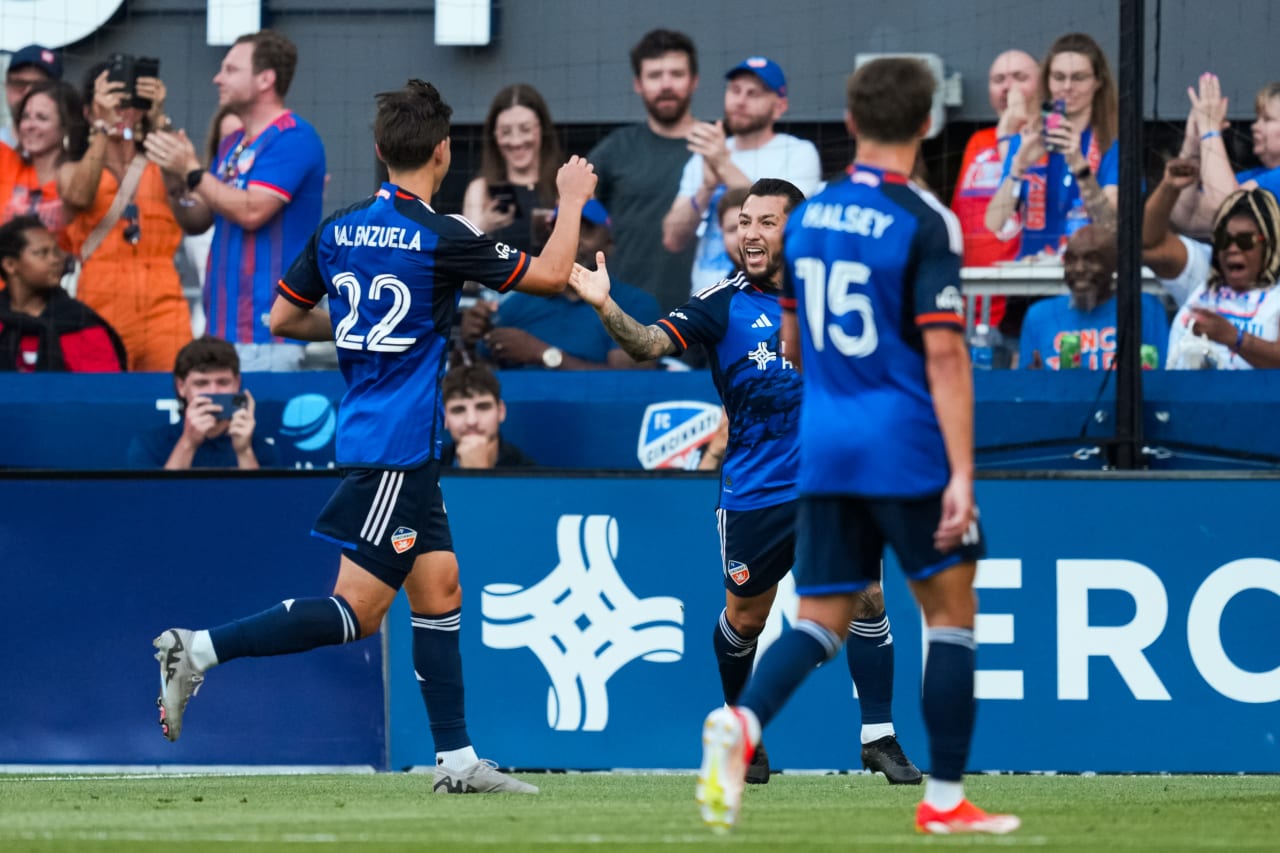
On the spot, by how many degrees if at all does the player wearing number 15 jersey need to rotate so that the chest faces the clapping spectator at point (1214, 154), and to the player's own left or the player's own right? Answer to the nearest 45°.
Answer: approximately 45° to the player's own left

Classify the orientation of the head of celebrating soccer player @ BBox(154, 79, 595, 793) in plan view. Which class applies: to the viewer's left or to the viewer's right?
to the viewer's right

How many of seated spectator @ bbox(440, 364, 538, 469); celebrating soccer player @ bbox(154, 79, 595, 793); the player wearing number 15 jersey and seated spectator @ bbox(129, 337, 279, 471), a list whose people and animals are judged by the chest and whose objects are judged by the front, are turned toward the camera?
2

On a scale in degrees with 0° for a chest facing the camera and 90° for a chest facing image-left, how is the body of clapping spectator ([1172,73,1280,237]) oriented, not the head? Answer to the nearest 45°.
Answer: approximately 45°

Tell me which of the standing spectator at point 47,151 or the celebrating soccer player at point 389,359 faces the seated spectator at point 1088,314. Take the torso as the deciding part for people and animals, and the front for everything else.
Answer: the celebrating soccer player

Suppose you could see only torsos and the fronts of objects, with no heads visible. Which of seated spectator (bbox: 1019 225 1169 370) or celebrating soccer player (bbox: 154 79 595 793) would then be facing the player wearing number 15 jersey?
the seated spectator

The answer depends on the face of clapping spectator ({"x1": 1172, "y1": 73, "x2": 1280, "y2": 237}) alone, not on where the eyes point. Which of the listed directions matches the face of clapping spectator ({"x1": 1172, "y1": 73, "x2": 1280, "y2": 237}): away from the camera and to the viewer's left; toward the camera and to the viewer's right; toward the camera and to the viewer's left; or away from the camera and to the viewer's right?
toward the camera and to the viewer's left

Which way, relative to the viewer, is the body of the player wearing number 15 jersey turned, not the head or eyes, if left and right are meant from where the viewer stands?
facing away from the viewer and to the right of the viewer
